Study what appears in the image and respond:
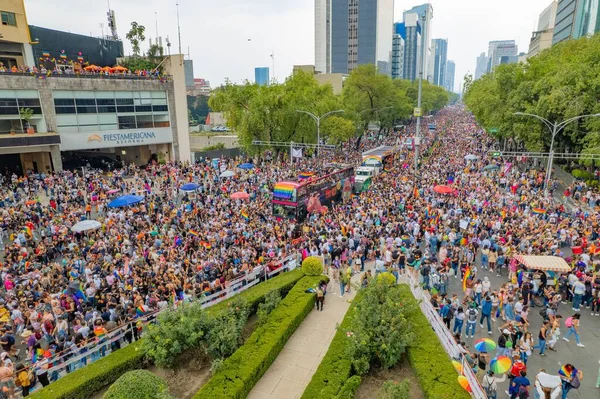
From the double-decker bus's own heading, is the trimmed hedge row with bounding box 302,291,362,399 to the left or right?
on its left

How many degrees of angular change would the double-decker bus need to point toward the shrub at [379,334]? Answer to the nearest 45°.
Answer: approximately 45° to its left

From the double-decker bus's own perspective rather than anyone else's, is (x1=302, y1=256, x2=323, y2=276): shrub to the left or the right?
on its left

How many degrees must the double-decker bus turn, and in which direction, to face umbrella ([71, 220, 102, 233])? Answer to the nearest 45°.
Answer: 0° — it already faces it

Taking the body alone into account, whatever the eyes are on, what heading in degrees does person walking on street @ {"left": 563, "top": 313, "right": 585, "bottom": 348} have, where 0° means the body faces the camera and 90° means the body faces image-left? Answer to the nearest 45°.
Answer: approximately 315°

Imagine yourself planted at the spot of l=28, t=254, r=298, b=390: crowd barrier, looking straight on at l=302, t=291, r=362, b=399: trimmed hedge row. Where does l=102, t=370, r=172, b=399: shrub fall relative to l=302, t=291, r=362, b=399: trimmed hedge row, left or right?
right

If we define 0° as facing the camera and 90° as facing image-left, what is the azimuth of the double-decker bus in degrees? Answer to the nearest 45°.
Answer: approximately 45°
